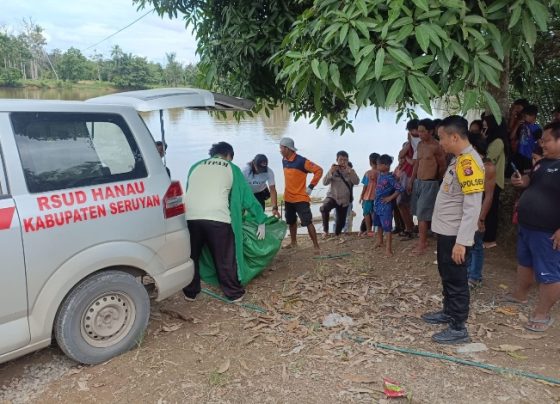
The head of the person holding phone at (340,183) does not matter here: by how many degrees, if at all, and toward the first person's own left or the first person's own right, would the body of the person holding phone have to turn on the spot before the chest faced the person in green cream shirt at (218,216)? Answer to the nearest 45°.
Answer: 0° — they already face them

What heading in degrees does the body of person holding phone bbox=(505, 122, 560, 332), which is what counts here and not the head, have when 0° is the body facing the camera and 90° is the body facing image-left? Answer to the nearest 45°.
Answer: approximately 45°

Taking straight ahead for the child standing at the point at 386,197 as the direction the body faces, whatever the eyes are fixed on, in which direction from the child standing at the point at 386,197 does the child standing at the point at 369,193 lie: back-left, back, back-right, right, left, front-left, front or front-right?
back-right

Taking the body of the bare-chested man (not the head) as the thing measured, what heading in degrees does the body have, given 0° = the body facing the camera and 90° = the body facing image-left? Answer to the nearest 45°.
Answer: approximately 45°

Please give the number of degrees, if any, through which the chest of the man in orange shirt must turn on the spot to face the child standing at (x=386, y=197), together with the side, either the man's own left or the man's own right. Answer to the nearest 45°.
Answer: approximately 135° to the man's own left

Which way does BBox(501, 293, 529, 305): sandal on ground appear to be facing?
to the viewer's left

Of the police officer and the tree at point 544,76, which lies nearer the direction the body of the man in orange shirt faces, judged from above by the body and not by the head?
the police officer
